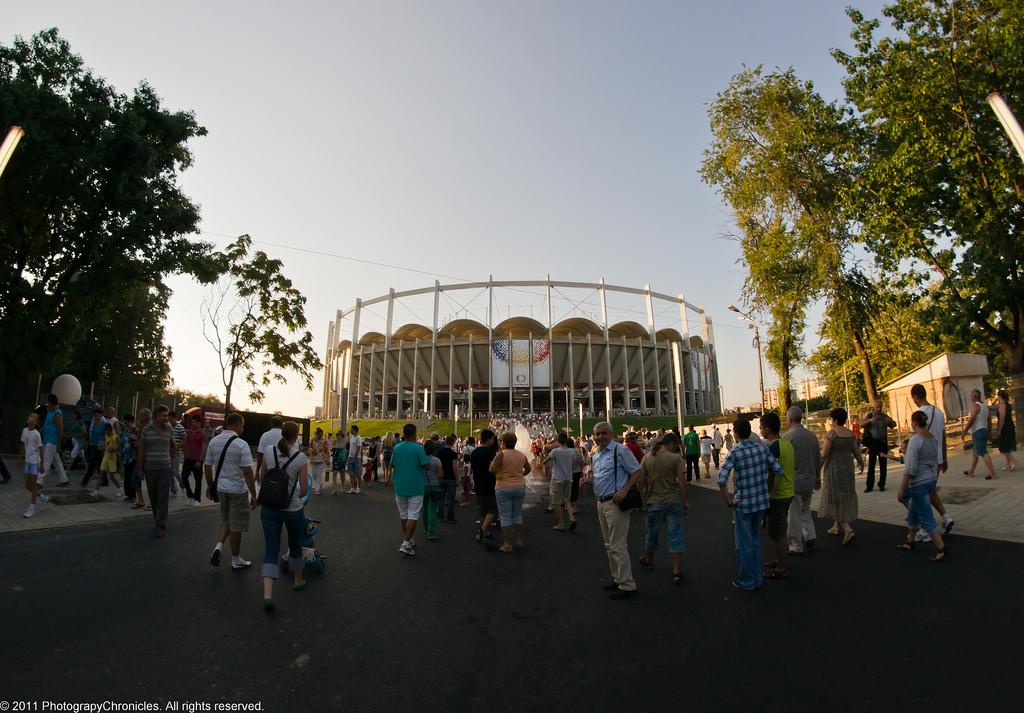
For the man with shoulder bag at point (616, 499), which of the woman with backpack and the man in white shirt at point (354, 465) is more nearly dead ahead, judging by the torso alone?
the woman with backpack

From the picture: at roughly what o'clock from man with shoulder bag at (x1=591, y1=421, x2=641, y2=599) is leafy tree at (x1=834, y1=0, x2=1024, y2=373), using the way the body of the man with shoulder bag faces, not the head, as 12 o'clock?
The leafy tree is roughly at 6 o'clock from the man with shoulder bag.

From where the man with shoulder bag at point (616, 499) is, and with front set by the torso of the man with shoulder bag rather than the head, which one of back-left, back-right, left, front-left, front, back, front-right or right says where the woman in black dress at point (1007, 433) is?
back

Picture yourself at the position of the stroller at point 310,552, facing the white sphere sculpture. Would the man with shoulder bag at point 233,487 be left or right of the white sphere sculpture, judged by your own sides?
left

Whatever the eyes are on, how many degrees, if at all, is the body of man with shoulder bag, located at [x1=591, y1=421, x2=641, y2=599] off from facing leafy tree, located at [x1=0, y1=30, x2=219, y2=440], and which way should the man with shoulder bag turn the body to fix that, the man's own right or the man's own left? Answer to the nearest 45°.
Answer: approximately 90° to the man's own right

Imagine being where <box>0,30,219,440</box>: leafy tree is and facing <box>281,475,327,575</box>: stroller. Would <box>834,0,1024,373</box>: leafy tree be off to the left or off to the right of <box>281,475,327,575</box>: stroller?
left

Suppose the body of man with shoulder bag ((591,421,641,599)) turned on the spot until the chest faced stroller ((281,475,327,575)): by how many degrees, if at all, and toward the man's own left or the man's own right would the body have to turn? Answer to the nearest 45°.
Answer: approximately 45° to the man's own right

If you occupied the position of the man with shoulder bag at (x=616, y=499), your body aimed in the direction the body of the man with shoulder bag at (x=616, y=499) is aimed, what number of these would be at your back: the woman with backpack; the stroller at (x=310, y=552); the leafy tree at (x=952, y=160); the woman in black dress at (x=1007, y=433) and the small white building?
3

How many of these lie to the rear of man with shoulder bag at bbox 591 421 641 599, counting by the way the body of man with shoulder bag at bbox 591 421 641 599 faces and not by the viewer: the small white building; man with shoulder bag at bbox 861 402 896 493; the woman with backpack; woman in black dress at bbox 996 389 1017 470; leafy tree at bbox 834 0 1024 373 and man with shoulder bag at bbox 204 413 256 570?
4

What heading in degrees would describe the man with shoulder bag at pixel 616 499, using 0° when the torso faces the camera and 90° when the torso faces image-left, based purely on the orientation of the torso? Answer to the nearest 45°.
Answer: approximately 45°

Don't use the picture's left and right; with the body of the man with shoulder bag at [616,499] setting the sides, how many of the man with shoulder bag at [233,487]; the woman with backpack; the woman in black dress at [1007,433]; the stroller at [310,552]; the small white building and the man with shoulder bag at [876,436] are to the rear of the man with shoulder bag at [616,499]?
3

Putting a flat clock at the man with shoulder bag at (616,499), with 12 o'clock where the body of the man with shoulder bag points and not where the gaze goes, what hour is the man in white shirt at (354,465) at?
The man in white shirt is roughly at 3 o'clock from the man with shoulder bag.

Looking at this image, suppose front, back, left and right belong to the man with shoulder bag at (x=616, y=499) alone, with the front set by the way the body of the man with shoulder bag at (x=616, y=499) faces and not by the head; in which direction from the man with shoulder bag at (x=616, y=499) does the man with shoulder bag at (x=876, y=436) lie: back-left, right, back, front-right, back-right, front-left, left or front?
back
